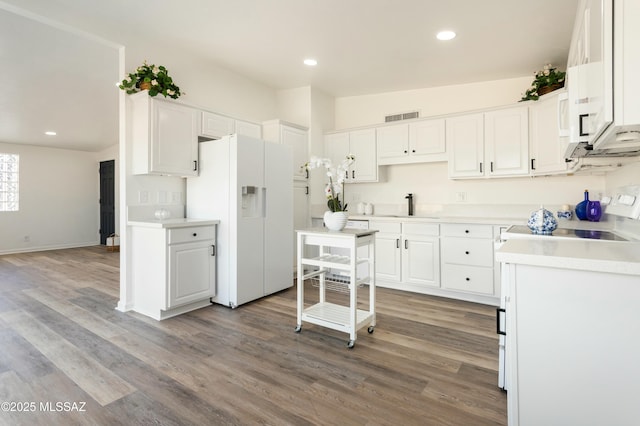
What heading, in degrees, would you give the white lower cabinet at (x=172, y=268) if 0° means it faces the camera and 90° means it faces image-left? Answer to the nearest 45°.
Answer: approximately 315°

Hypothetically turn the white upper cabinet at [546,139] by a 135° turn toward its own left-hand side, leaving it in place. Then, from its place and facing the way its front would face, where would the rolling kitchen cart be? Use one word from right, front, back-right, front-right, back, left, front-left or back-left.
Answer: back-right

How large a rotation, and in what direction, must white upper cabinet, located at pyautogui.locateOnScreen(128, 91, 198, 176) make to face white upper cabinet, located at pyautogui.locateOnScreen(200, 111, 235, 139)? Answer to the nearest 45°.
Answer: approximately 90° to its left

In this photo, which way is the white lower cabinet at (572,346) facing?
to the viewer's left

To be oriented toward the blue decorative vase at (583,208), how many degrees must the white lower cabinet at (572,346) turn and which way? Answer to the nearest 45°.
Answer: approximately 90° to its right

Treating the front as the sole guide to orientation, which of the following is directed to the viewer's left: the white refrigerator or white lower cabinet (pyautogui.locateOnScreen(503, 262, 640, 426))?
the white lower cabinet

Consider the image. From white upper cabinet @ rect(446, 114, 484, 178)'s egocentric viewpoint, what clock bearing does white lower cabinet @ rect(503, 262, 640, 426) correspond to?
The white lower cabinet is roughly at 12 o'clock from the white upper cabinet.

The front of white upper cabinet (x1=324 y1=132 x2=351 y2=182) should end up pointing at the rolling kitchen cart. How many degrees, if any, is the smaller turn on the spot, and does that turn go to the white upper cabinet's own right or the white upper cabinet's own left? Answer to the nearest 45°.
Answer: approximately 45° to the white upper cabinet's own left

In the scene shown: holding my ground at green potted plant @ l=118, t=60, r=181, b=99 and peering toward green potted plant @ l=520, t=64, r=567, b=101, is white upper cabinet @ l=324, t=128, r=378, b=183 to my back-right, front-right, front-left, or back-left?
front-left

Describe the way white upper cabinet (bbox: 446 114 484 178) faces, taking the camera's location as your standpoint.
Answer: facing the viewer

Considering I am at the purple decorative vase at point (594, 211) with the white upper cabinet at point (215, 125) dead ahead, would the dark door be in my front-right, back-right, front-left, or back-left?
front-right
